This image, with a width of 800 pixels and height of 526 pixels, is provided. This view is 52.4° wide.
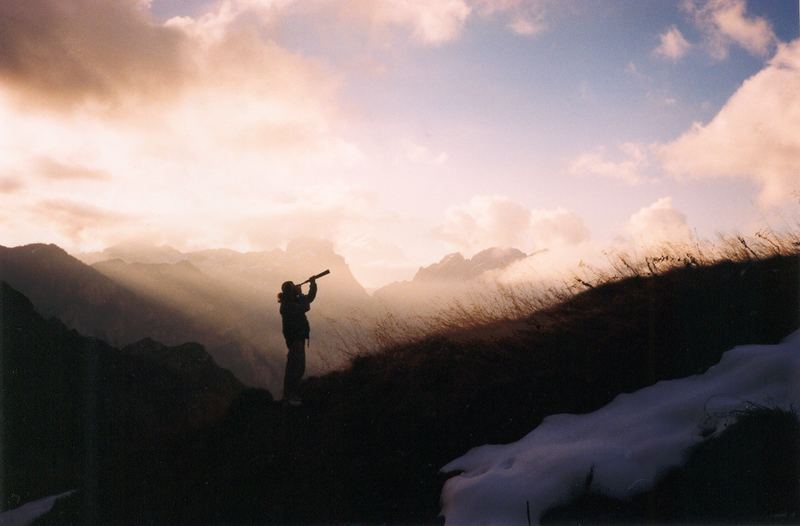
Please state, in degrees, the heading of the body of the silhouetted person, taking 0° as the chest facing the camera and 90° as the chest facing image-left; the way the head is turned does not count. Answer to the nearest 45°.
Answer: approximately 270°
